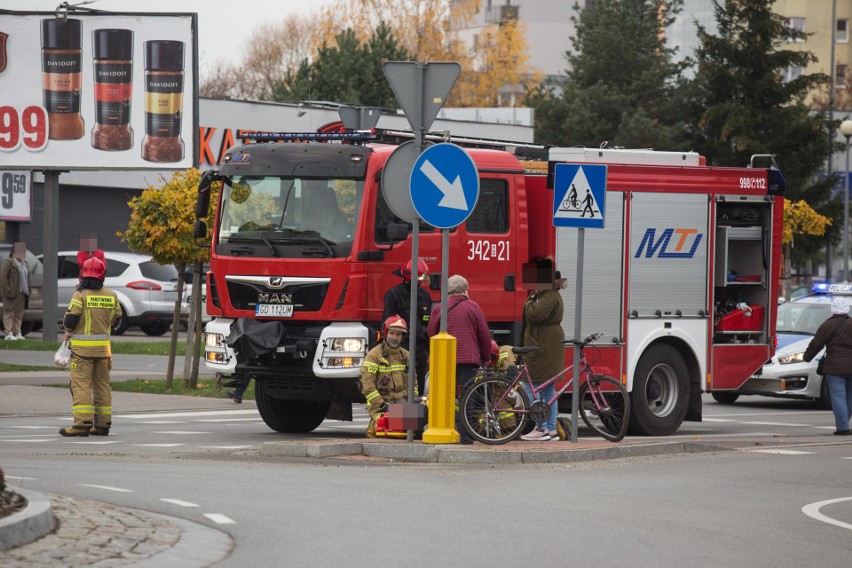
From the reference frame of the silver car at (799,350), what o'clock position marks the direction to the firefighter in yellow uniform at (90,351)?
The firefighter in yellow uniform is roughly at 12 o'clock from the silver car.

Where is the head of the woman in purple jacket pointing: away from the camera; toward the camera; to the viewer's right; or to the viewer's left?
away from the camera

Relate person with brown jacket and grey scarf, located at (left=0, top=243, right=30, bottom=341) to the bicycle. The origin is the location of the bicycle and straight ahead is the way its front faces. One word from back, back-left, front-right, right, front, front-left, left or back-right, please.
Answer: back-left

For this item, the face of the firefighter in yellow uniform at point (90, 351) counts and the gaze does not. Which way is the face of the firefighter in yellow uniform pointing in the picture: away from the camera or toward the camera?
away from the camera

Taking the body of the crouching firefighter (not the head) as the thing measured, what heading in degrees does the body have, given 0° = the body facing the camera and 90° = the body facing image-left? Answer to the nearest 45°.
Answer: approximately 315°

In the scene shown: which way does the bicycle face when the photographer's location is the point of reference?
facing to the right of the viewer

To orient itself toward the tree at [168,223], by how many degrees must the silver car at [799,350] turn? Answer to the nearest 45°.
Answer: approximately 45° to its right
